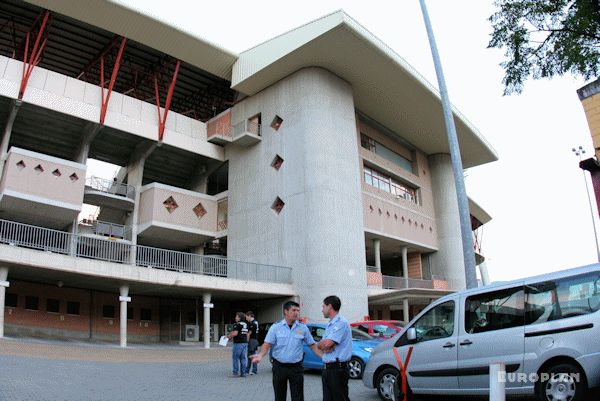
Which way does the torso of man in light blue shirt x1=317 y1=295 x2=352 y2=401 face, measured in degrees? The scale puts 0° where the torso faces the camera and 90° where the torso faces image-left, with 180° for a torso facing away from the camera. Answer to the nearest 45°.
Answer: approximately 90°

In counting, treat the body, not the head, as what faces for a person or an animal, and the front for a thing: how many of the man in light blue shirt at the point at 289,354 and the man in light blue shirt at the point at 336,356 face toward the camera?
1

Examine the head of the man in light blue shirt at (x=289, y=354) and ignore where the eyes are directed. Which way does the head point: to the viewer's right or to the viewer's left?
to the viewer's right

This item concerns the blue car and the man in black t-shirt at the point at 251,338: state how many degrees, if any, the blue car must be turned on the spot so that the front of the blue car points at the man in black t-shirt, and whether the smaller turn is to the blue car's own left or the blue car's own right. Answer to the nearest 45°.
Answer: approximately 135° to the blue car's own right

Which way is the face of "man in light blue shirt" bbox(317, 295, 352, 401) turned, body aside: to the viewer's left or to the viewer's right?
to the viewer's left

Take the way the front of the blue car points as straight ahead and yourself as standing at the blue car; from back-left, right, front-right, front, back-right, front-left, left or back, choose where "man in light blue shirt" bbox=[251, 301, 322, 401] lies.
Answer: front-right

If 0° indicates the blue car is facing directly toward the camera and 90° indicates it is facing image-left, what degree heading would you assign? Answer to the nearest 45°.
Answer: approximately 315°
